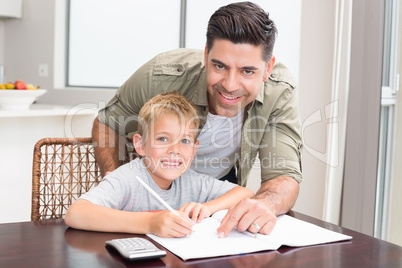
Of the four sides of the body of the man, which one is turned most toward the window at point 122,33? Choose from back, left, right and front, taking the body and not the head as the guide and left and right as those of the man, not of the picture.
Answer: back

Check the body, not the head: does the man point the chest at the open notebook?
yes

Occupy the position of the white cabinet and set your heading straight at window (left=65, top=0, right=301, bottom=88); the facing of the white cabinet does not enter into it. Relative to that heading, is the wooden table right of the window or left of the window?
right
